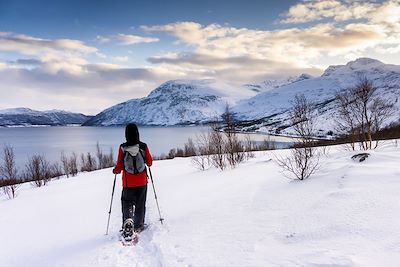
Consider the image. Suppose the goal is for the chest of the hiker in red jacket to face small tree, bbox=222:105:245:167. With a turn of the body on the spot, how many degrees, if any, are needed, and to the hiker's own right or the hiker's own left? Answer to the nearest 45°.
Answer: approximately 45° to the hiker's own right

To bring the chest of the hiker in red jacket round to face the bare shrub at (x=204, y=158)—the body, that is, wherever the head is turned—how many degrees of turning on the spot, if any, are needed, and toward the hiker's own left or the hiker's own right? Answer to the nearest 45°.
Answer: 0° — they already face it

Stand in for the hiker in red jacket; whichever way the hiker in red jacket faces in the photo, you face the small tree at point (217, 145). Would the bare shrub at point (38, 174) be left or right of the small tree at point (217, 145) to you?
left

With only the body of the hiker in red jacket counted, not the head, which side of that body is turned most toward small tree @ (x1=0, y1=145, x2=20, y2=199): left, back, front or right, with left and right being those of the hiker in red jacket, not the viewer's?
front

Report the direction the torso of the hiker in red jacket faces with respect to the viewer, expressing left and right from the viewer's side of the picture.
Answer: facing away from the viewer

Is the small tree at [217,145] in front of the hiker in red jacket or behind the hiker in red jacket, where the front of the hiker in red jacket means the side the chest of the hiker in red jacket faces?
in front

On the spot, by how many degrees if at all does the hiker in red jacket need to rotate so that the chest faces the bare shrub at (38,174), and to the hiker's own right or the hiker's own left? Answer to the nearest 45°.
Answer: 0° — they already face it
